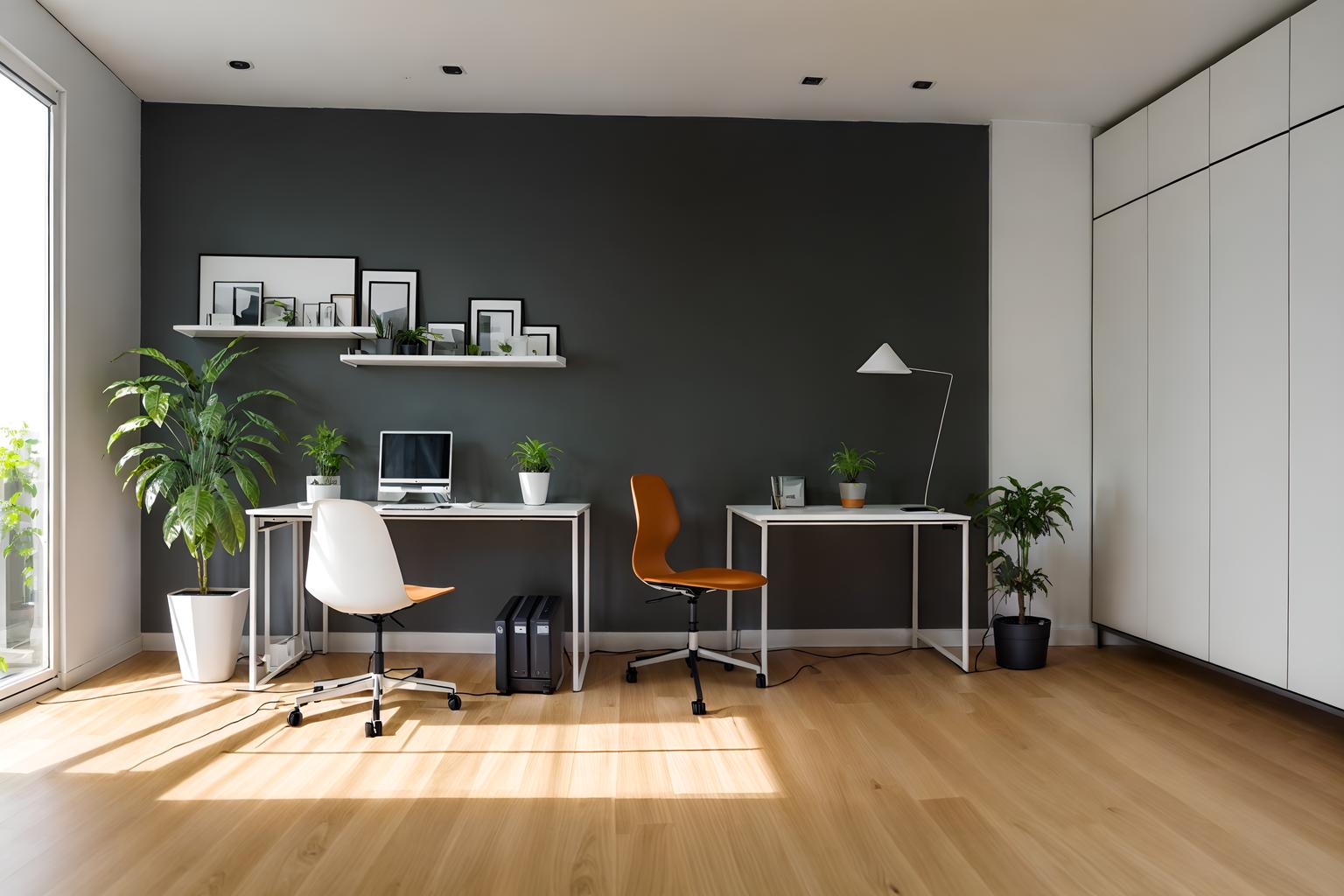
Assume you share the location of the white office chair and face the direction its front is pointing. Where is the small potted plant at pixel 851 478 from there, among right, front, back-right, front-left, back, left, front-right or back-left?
front-right

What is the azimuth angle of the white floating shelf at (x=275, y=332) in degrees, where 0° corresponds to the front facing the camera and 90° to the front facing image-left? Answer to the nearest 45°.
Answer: approximately 0°

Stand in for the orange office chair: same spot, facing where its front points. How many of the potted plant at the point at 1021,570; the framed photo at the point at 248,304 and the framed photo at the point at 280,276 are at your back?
2

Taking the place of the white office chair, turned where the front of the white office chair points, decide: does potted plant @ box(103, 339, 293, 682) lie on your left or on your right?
on your left

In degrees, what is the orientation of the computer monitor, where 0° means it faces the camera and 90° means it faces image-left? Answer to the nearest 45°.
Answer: approximately 0°

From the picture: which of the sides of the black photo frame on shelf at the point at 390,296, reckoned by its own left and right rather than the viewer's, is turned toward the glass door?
right

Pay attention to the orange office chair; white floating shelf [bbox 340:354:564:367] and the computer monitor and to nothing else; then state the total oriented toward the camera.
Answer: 2
